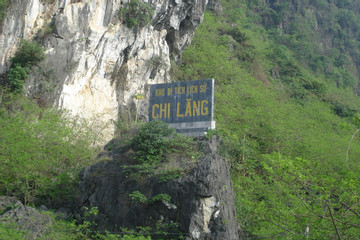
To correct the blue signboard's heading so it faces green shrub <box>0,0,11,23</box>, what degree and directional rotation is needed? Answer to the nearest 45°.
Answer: approximately 45° to its right

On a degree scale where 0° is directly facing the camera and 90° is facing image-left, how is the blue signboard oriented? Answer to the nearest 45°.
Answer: approximately 45°

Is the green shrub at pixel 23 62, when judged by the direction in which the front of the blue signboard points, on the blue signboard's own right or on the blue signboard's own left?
on the blue signboard's own right

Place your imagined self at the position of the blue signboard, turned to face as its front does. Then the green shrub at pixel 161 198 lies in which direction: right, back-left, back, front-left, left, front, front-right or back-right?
front-left

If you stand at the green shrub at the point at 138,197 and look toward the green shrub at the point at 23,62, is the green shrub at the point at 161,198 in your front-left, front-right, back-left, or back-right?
back-right

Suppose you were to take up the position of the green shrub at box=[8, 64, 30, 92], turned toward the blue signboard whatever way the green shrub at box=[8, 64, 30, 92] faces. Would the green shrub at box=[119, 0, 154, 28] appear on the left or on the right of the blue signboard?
left

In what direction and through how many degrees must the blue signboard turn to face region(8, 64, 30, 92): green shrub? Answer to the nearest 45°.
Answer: approximately 45° to its right

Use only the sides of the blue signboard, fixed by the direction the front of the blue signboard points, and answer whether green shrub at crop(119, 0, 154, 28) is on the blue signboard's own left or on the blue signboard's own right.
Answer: on the blue signboard's own right
